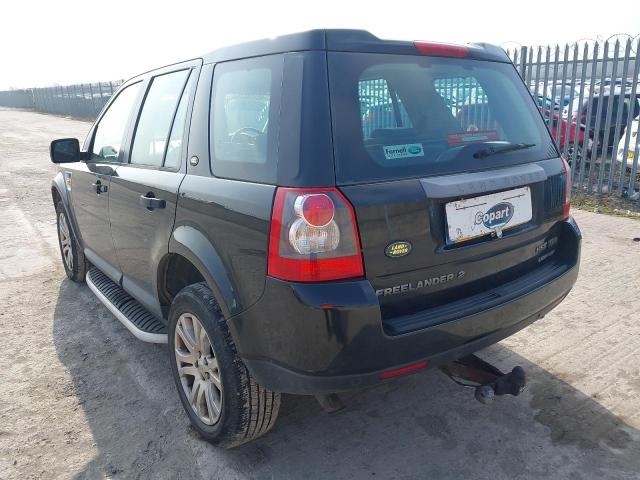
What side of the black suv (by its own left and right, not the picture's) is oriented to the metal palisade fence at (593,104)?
right

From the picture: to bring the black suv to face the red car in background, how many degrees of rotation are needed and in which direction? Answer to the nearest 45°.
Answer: approximately 90° to its right

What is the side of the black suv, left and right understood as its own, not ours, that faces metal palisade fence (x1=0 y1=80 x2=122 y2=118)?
front

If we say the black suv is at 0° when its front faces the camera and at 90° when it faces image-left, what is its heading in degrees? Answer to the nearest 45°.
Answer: approximately 135°

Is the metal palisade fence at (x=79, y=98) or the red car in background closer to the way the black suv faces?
the metal palisade fence
